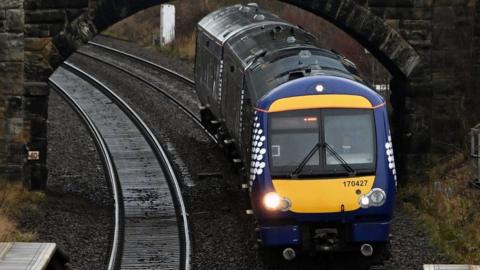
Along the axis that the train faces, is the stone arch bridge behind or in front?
behind

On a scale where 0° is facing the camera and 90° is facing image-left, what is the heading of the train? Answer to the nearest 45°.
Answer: approximately 0°

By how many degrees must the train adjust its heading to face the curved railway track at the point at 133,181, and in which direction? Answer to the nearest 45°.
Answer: approximately 135° to its right

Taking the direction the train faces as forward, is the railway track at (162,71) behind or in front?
behind

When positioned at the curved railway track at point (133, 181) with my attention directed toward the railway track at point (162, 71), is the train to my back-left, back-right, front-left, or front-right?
back-right
